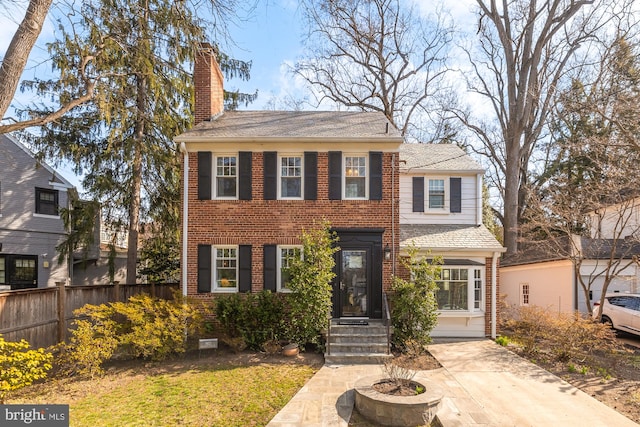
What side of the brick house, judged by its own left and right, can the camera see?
front

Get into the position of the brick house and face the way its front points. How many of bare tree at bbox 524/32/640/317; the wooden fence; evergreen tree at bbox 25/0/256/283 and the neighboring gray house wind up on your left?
1

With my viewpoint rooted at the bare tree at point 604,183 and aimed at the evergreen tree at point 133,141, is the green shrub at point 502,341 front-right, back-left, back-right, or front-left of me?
front-left

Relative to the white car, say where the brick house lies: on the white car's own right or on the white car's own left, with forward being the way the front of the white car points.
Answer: on the white car's own right

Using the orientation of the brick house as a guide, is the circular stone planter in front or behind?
in front

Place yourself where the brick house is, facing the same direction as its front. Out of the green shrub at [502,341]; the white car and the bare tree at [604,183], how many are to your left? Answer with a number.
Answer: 3
